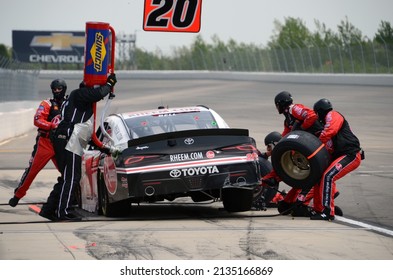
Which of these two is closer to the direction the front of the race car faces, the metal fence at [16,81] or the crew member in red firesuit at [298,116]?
the metal fence

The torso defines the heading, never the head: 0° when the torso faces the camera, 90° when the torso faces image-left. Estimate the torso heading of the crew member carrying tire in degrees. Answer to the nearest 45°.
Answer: approximately 90°

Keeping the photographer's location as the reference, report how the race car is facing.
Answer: facing away from the viewer

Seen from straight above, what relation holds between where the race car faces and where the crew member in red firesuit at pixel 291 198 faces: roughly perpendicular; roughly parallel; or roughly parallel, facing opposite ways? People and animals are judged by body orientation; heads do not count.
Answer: roughly perpendicular

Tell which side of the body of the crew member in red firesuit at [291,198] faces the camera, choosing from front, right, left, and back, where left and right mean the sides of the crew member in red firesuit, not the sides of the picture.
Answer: left

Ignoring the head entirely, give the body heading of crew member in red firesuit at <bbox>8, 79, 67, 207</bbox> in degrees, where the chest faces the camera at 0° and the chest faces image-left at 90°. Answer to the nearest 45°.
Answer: approximately 315°
